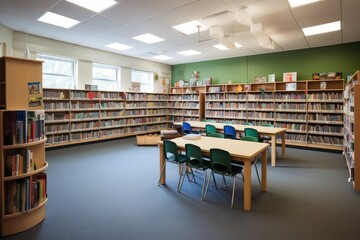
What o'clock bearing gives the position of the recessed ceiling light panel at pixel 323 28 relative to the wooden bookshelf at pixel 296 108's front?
The recessed ceiling light panel is roughly at 10 o'clock from the wooden bookshelf.

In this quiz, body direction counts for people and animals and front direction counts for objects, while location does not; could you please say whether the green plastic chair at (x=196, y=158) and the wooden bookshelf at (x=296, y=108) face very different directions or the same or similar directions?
very different directions

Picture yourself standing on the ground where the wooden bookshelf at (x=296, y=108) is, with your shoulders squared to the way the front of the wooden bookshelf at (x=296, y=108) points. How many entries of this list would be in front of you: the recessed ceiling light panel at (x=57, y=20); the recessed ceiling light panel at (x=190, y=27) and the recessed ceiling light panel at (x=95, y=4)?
3

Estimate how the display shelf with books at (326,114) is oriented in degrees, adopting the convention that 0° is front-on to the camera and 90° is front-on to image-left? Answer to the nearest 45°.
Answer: approximately 45°

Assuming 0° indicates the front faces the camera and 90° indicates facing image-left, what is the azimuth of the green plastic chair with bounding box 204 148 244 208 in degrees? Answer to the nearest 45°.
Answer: approximately 225°

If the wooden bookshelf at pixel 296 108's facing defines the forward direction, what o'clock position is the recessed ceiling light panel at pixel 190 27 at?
The recessed ceiling light panel is roughly at 12 o'clock from the wooden bookshelf.

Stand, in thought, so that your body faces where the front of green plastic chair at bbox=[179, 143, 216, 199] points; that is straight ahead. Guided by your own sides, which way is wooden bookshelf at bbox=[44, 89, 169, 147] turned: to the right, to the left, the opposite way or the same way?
to the right

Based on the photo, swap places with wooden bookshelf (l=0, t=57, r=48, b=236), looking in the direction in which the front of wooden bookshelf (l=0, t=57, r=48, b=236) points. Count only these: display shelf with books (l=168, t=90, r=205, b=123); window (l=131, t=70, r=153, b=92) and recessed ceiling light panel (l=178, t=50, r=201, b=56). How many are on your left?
3

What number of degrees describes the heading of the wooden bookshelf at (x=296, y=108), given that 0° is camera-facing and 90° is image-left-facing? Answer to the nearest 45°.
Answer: approximately 45°

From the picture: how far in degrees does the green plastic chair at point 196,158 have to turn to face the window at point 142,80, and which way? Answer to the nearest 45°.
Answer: approximately 45° to its left
